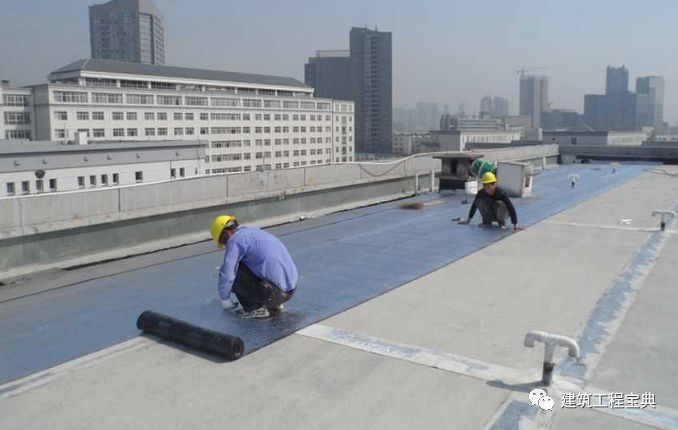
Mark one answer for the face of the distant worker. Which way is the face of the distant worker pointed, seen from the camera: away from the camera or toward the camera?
toward the camera

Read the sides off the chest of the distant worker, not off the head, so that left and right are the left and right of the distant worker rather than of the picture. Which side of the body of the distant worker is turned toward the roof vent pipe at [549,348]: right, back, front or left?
front

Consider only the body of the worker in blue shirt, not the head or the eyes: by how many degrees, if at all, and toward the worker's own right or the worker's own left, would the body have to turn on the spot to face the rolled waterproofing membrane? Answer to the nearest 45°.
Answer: approximately 45° to the worker's own left

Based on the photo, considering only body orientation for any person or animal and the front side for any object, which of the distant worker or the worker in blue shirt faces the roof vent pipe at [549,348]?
the distant worker

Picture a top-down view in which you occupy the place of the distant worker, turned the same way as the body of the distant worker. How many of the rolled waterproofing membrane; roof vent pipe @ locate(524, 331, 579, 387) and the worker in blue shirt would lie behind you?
0

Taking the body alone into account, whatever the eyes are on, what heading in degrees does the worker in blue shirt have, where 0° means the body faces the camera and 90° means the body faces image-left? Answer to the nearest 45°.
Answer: approximately 90°

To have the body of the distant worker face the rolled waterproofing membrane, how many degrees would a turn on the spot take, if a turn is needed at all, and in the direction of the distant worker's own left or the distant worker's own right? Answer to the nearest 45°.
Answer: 0° — they already face it

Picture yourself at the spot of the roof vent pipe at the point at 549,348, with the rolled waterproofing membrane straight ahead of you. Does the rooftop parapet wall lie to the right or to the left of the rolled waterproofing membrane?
right

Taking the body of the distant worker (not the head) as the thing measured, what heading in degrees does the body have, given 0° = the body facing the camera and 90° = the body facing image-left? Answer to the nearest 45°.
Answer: approximately 0°

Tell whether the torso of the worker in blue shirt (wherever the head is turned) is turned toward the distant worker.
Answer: no

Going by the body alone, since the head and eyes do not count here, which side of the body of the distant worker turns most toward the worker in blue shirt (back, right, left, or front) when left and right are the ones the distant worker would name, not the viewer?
front
